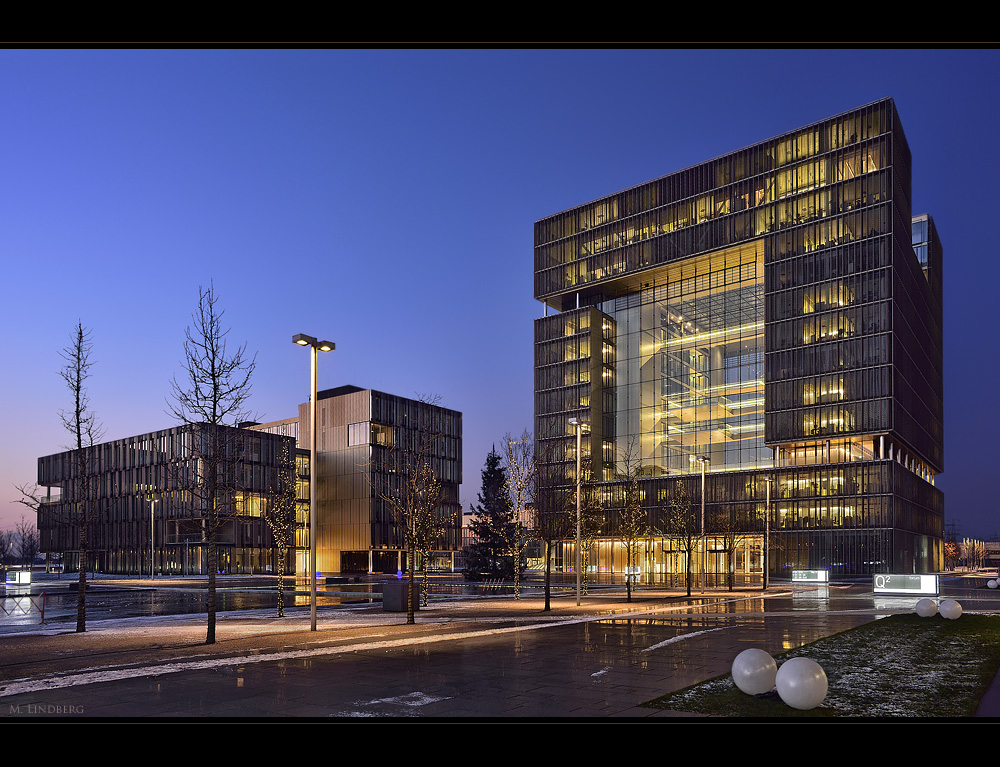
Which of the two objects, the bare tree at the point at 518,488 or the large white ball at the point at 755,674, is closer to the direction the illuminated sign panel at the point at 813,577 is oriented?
the large white ball

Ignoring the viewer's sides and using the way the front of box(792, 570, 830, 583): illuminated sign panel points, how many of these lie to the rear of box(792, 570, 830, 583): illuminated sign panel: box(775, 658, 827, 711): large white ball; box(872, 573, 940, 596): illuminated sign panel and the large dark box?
0

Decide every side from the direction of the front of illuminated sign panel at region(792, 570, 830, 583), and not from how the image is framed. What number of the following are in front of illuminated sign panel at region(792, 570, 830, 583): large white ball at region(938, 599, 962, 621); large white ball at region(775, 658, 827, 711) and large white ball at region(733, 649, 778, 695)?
3

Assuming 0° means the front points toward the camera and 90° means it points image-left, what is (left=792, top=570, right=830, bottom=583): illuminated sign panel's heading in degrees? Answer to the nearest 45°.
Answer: approximately 0°

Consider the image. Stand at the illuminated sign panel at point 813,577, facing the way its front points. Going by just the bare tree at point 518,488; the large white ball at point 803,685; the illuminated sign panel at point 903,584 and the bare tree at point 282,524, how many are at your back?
0

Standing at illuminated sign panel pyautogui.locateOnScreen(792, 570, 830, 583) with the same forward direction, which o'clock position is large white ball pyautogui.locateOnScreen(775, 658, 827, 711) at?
The large white ball is roughly at 12 o'clock from the illuminated sign panel.

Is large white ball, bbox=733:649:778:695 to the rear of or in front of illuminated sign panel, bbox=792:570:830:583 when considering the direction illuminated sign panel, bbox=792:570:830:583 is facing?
in front

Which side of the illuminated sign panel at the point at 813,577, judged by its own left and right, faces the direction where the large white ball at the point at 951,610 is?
front
